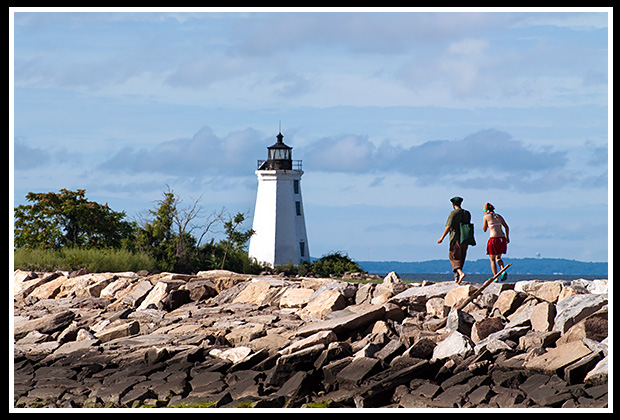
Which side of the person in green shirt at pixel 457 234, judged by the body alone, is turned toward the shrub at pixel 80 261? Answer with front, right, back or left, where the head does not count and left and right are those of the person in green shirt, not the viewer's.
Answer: front

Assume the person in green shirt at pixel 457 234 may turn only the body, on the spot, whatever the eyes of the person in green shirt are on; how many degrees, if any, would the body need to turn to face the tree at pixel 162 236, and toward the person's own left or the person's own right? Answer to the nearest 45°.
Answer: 0° — they already face it

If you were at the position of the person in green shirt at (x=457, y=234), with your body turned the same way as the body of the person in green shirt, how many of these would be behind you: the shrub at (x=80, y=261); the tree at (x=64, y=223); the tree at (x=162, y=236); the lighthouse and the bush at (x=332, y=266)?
0

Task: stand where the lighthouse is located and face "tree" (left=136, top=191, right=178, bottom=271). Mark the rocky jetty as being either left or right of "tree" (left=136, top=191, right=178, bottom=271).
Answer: left

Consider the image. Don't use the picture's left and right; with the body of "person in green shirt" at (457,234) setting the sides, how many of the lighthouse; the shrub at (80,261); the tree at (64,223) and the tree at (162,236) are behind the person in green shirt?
0

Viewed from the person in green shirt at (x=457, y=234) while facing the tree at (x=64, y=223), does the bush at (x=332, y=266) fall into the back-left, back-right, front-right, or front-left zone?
front-right

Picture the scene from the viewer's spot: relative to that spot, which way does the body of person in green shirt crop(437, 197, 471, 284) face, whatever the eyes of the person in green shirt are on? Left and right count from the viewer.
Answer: facing away from the viewer and to the left of the viewer

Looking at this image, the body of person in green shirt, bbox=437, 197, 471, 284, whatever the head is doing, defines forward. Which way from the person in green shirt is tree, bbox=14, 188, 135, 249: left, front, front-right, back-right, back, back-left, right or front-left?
front

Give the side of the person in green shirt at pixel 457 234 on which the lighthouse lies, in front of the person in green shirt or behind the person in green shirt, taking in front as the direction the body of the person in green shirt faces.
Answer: in front

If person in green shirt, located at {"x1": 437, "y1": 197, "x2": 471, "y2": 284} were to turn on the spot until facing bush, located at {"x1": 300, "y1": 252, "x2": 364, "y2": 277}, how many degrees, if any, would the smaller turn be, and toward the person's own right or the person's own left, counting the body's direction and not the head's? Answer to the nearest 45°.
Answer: approximately 45° to the person's own right

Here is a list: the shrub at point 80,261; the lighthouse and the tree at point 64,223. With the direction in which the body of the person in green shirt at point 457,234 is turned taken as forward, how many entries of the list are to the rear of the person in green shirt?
0
